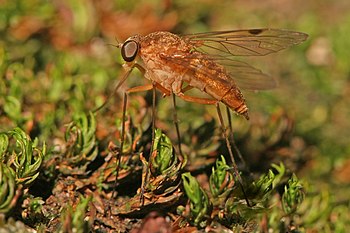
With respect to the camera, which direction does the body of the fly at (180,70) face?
to the viewer's left
